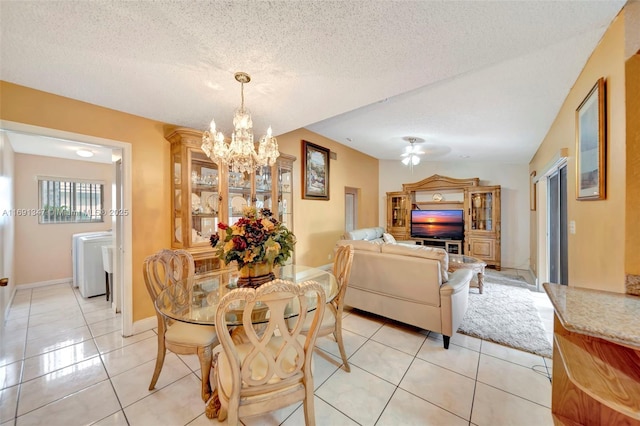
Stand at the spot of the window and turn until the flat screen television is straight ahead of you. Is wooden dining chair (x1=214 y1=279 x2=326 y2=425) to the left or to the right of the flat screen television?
right

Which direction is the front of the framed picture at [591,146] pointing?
to the viewer's left

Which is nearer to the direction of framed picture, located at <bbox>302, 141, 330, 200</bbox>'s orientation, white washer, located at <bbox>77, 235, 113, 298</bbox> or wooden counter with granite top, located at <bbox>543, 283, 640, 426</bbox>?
the wooden counter with granite top

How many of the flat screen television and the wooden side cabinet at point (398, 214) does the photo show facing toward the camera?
2

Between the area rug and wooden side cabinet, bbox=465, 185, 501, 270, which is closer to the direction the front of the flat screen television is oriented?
the area rug

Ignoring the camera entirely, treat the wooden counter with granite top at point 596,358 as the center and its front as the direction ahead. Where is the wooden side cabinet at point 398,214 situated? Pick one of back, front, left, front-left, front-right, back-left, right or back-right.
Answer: right

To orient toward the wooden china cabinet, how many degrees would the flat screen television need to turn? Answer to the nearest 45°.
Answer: approximately 45° to its right

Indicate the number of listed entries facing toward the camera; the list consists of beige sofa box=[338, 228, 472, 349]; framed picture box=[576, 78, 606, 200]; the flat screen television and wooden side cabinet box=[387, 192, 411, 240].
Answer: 2

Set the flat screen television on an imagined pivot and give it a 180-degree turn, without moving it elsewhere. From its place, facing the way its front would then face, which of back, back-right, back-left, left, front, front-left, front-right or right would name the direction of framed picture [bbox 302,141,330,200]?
back-left

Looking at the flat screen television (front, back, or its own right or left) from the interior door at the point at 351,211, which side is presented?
right

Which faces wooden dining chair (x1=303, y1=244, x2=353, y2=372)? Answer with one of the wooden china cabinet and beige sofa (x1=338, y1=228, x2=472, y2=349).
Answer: the wooden china cabinet

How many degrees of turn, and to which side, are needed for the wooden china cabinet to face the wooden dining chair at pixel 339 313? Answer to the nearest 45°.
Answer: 0° — it already faces it
